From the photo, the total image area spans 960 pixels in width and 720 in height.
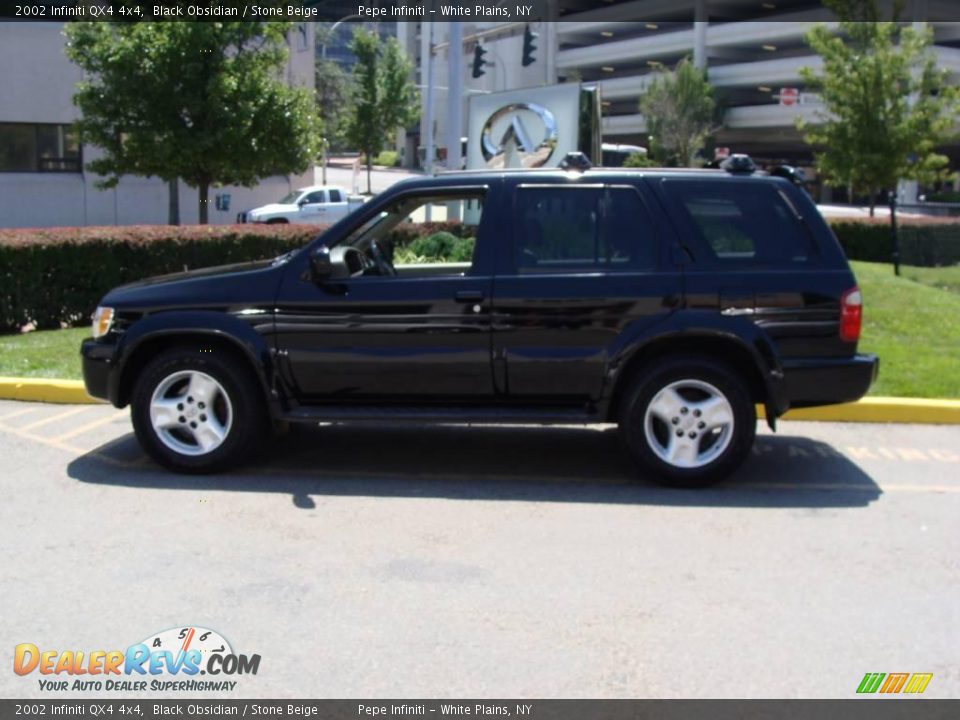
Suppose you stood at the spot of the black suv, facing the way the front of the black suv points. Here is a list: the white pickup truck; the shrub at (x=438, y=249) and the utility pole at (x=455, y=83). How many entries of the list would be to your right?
3

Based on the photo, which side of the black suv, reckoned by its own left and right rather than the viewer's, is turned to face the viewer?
left

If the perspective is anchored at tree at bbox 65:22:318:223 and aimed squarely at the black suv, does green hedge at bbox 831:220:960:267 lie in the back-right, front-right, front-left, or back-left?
front-left

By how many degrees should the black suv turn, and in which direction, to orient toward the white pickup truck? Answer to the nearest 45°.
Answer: approximately 90° to its right

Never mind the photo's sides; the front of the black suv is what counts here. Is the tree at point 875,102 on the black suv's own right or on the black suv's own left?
on the black suv's own right

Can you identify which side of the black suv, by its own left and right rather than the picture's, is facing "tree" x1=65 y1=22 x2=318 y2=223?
right

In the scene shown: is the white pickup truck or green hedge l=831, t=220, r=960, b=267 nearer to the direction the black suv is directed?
the white pickup truck

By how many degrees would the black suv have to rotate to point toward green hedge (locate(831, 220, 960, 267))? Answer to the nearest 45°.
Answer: approximately 135° to its right

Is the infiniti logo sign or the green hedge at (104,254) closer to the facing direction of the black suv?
the green hedge

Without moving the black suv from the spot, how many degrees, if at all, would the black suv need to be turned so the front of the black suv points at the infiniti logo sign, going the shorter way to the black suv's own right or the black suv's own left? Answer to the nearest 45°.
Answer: approximately 90° to the black suv's own right

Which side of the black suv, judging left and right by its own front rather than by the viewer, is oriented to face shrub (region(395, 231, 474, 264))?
right
